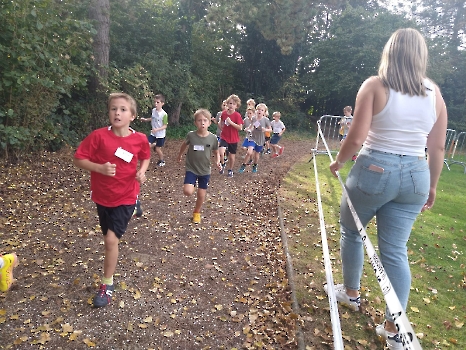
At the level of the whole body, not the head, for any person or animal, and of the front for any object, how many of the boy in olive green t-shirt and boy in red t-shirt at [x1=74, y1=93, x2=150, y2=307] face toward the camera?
2

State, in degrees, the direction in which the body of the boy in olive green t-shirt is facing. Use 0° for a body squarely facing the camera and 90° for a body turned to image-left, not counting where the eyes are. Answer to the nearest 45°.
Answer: approximately 0°

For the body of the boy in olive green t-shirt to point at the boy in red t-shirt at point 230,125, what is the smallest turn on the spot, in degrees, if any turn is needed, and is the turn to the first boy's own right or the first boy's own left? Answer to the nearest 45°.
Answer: approximately 180°

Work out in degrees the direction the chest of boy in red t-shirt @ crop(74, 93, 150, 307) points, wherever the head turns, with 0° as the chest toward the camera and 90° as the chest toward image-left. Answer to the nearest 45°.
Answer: approximately 0°

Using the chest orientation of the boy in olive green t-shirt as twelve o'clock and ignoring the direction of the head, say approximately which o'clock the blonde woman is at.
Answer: The blonde woman is roughly at 11 o'clock from the boy in olive green t-shirt.

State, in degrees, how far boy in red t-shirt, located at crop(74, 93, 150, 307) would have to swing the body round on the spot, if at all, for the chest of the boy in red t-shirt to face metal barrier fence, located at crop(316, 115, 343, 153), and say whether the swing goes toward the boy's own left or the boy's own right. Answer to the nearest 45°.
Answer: approximately 135° to the boy's own left

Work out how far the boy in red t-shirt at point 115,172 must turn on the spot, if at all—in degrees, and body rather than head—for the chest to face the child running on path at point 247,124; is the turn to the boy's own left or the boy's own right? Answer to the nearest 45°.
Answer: approximately 135° to the boy's own left

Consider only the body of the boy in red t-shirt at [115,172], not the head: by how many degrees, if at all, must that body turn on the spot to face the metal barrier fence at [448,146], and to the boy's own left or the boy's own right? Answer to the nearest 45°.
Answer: approximately 135° to the boy's own left
